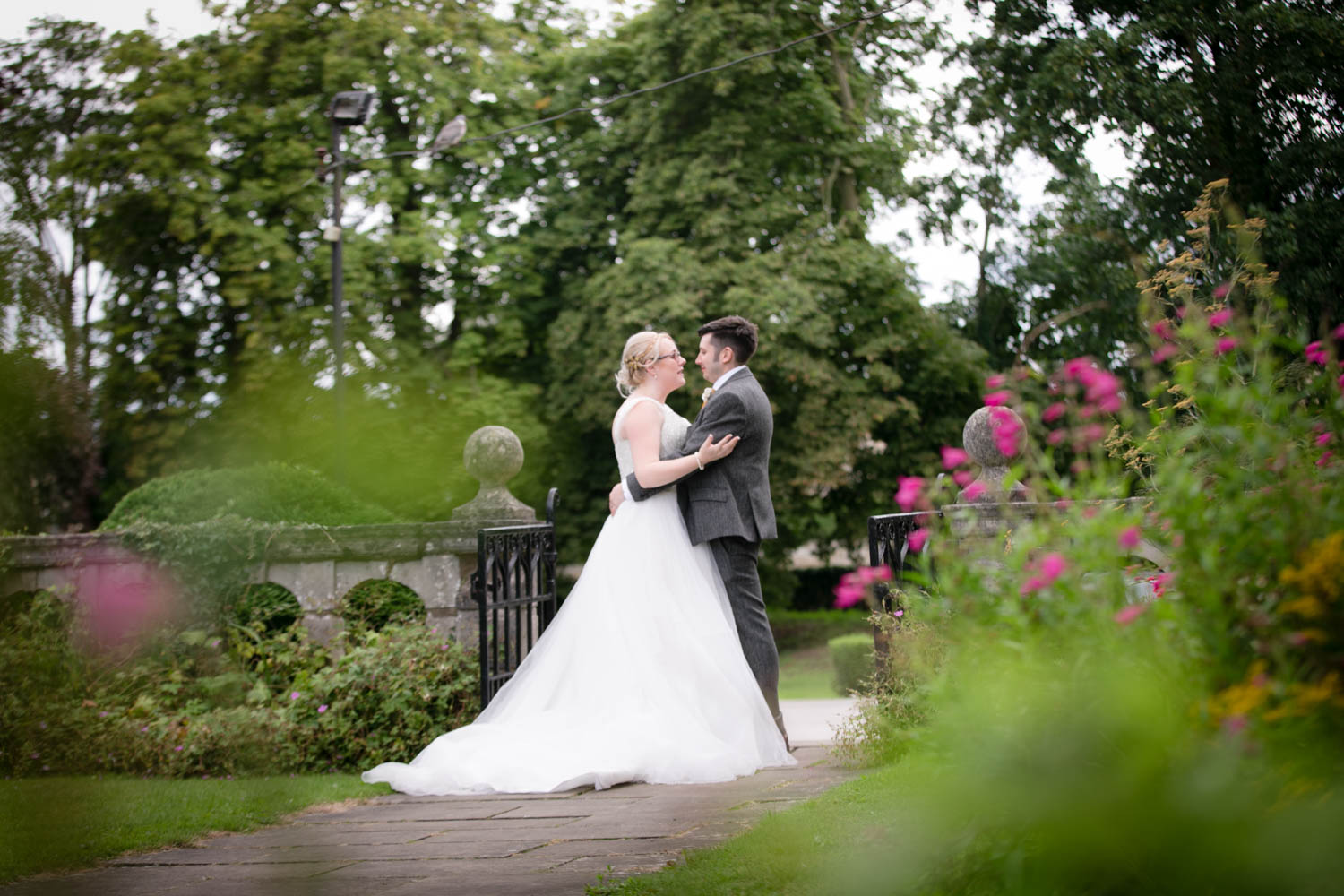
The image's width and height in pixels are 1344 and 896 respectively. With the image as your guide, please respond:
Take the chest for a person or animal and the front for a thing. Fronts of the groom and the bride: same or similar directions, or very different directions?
very different directions

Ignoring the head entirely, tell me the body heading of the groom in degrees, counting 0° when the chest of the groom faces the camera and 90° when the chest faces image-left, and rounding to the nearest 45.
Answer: approximately 90°

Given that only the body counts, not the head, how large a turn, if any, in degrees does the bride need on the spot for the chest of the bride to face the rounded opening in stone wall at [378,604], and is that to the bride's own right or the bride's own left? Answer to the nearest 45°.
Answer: approximately 135° to the bride's own left

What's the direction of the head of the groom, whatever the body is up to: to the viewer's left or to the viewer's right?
to the viewer's left

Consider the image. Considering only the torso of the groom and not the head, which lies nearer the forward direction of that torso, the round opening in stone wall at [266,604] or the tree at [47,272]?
the round opening in stone wall

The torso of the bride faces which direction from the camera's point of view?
to the viewer's right

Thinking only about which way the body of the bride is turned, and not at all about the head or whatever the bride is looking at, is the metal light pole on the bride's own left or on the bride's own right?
on the bride's own left

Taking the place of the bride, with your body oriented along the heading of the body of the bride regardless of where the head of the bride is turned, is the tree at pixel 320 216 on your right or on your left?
on your left

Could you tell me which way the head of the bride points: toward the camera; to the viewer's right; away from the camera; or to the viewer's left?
to the viewer's right

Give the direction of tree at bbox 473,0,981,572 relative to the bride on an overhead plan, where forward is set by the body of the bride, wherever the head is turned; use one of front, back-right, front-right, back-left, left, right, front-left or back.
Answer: left
